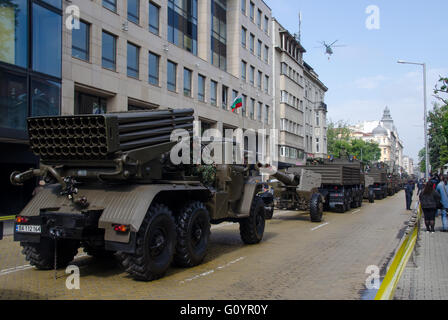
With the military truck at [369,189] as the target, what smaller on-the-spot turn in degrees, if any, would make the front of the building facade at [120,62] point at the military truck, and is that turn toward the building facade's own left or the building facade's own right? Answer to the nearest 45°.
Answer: approximately 45° to the building facade's own left

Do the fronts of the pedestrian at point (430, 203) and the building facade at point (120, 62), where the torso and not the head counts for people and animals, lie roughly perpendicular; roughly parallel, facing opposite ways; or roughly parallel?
roughly perpendicular

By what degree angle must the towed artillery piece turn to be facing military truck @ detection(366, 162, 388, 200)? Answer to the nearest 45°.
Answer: approximately 135° to its right

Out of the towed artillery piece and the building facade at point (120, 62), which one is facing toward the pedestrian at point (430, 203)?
the building facade

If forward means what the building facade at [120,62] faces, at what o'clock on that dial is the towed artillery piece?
The towed artillery piece is roughly at 12 o'clock from the building facade.

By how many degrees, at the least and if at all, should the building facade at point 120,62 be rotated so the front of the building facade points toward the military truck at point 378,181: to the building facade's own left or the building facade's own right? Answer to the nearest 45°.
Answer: approximately 90° to the building facade's own left

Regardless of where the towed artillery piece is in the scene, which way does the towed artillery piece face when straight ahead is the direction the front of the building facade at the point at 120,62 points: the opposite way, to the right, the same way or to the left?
to the right

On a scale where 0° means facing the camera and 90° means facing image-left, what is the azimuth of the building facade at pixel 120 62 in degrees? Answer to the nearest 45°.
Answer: approximately 315°

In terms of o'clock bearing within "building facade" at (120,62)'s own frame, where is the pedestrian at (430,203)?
The pedestrian is roughly at 12 o'clock from the building facade.
